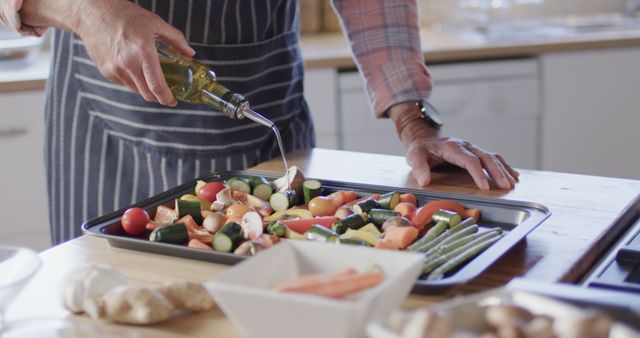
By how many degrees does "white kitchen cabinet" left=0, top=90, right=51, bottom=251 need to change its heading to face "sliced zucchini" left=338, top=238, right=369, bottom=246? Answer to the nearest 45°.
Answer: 0° — it already faces it

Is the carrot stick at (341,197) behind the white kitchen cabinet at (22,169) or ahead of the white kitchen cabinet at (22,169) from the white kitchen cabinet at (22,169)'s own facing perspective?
ahead

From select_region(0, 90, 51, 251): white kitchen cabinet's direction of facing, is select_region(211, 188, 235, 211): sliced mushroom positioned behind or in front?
in front

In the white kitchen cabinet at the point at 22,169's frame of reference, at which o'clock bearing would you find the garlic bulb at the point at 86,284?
The garlic bulb is roughly at 12 o'clock from the white kitchen cabinet.

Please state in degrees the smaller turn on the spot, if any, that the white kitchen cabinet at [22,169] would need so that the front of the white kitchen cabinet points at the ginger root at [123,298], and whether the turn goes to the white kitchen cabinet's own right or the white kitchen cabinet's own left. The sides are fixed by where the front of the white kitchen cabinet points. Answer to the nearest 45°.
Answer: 0° — it already faces it

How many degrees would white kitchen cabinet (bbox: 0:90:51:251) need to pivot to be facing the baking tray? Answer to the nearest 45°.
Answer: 0° — it already faces it

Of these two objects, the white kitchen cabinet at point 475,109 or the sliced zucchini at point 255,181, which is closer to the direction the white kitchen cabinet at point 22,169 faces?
the sliced zucchini

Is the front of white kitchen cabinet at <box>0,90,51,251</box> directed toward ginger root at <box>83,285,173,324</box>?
yes

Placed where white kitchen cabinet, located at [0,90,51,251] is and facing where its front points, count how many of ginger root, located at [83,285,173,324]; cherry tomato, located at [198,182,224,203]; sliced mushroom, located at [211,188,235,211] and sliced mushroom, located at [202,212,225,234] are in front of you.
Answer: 4

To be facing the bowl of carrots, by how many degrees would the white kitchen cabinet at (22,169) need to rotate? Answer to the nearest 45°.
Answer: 0° — it already faces it

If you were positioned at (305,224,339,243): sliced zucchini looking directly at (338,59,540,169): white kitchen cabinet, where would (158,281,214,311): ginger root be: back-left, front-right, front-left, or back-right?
back-left

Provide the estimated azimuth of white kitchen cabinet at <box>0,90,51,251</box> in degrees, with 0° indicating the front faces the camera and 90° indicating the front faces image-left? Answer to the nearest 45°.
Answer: approximately 0°

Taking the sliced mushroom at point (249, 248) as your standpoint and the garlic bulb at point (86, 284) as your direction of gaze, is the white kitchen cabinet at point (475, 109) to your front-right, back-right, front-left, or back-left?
back-right
